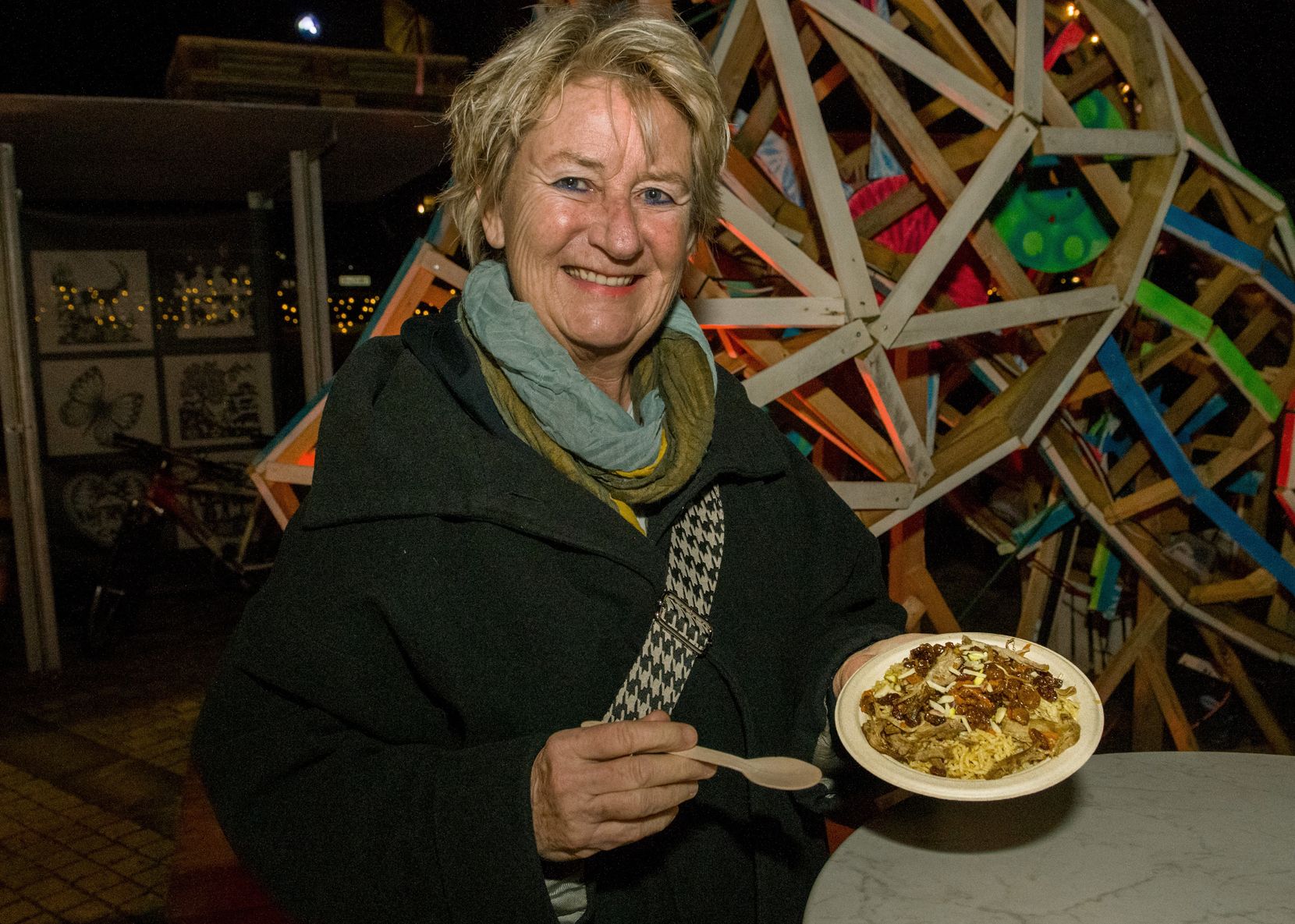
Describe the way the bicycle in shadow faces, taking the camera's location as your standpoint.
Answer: facing the viewer and to the left of the viewer

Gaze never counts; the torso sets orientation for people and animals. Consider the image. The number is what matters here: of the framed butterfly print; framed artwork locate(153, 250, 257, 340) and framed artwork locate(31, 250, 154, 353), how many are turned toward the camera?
3

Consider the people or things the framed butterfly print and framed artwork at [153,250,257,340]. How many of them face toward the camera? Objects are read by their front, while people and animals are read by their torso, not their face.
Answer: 2

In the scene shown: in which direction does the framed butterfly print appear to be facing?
toward the camera

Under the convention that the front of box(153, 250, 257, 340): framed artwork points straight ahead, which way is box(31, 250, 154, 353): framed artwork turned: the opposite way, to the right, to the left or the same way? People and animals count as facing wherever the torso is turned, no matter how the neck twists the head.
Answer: the same way

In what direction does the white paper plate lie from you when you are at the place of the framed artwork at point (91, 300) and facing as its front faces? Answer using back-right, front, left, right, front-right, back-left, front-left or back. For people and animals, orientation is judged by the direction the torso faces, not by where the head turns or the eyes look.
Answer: front

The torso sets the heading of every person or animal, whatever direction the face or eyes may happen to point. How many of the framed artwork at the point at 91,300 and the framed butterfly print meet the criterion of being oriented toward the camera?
2

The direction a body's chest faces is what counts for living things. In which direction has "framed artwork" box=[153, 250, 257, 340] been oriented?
toward the camera

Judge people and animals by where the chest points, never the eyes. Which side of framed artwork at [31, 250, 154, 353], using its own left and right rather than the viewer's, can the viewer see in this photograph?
front

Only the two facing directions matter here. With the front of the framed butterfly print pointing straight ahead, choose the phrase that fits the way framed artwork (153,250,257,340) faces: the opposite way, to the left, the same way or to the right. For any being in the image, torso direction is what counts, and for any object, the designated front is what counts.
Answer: the same way

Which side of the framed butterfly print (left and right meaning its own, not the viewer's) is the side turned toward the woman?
front

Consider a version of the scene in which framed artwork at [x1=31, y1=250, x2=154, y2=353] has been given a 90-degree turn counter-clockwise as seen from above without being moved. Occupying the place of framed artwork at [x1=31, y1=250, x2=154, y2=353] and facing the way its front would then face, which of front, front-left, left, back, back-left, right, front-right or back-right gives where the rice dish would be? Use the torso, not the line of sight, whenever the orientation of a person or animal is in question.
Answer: right
